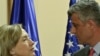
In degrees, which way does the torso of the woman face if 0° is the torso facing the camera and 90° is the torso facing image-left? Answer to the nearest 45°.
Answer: approximately 270°

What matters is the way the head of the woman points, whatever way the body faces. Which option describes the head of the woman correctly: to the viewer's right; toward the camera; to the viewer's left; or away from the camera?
to the viewer's right

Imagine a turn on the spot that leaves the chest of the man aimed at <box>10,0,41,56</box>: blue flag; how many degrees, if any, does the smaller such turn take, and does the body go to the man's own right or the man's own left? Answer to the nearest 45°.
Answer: approximately 90° to the man's own right

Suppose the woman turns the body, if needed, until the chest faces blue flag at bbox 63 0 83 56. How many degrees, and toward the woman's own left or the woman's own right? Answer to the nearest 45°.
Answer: approximately 45° to the woman's own left

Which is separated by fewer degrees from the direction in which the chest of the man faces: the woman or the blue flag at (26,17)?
the woman

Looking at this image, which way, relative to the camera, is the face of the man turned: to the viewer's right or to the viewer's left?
to the viewer's left

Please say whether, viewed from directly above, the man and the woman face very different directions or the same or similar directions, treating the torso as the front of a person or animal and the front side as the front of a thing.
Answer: very different directions

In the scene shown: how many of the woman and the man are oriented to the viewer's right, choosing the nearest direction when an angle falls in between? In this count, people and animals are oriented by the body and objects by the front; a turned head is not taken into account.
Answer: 1

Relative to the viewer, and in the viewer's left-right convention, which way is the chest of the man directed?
facing the viewer and to the left of the viewer

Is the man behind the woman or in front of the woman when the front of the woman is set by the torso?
in front

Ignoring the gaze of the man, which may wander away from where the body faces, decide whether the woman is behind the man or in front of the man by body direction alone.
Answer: in front

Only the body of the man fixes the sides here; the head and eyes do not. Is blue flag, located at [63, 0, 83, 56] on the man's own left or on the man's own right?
on the man's own right

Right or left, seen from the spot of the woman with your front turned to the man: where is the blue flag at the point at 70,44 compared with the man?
left
